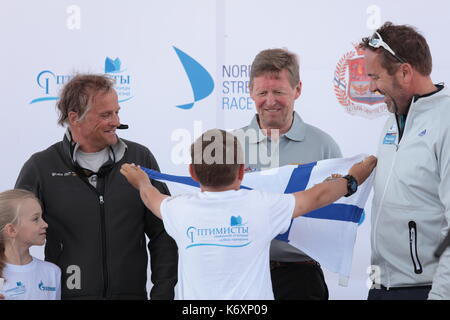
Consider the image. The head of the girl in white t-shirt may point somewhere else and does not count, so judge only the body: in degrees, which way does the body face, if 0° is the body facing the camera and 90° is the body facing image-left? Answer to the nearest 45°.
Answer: approximately 315°

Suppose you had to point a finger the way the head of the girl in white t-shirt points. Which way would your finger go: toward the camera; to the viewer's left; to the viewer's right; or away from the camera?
to the viewer's right

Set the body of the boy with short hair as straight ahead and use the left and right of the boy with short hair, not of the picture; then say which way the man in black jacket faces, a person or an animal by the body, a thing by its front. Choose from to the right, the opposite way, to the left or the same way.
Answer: the opposite way

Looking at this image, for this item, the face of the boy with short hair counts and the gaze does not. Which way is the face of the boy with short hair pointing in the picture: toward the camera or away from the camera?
away from the camera

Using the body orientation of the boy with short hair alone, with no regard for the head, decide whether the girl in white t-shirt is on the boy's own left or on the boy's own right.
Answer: on the boy's own left

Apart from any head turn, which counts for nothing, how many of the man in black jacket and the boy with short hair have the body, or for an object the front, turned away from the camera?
1

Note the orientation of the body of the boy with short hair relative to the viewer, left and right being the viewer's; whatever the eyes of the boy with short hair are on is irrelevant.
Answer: facing away from the viewer
